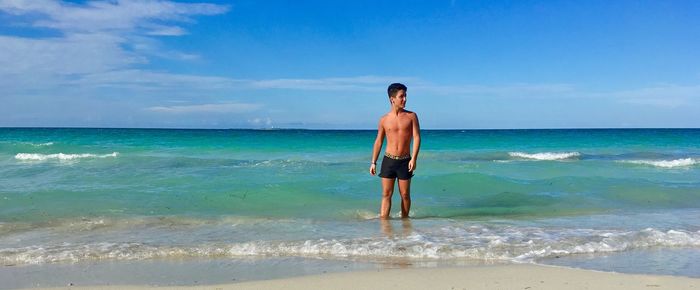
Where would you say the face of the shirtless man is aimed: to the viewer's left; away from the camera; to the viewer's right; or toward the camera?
to the viewer's right

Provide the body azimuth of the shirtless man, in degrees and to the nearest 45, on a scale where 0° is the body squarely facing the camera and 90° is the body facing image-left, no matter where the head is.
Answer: approximately 0°
